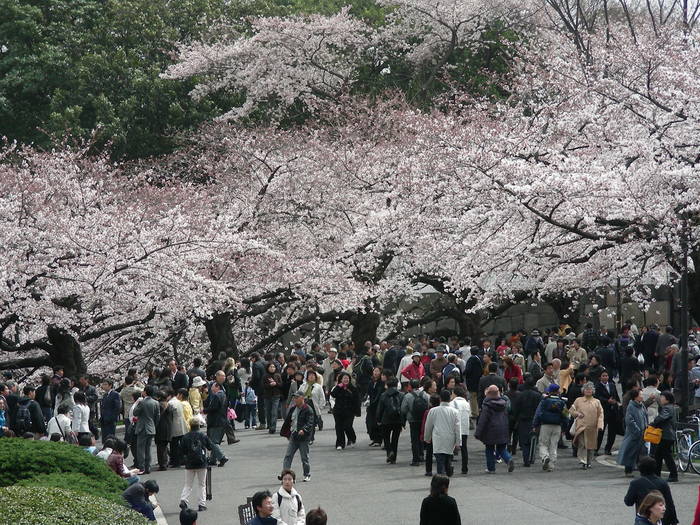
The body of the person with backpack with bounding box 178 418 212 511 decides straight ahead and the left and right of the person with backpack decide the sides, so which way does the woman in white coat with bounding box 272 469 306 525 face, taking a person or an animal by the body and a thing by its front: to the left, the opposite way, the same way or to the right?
the opposite way

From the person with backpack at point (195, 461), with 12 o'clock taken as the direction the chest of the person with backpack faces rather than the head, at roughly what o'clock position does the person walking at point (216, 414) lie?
The person walking is roughly at 12 o'clock from the person with backpack.

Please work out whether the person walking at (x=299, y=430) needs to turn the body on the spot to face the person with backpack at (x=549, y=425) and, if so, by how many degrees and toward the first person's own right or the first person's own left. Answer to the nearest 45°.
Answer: approximately 135° to the first person's own left

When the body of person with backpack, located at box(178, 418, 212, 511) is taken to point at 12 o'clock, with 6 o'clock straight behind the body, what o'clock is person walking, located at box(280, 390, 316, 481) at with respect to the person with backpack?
The person walking is roughly at 2 o'clock from the person with backpack.

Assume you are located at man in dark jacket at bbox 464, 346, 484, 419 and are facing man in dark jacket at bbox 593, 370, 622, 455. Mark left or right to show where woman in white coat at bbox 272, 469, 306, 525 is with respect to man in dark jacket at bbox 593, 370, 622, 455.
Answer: right

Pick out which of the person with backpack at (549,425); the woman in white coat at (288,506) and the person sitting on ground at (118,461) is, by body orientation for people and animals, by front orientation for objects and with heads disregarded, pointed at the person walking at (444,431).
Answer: the person sitting on ground

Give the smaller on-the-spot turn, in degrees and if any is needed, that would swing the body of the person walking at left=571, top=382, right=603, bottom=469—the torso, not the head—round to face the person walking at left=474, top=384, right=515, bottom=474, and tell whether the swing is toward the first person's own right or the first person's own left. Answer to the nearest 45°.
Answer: approximately 45° to the first person's own right

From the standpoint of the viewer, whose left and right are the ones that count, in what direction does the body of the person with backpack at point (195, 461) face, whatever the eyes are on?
facing away from the viewer

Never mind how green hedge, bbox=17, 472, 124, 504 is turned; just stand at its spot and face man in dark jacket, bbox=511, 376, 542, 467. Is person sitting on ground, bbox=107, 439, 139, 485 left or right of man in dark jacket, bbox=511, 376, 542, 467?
left

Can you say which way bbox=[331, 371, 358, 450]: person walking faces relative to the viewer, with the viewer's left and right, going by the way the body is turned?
facing the viewer

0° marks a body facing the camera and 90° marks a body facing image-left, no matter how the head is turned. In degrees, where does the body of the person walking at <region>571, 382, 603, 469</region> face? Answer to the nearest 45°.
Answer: approximately 0°

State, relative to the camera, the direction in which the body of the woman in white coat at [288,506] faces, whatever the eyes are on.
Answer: toward the camera

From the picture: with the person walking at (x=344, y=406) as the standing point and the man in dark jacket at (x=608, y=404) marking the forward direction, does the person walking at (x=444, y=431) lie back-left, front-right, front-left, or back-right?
front-right

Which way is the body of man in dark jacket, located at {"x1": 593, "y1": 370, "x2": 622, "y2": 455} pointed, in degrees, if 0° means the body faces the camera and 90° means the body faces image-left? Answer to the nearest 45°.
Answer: approximately 0°

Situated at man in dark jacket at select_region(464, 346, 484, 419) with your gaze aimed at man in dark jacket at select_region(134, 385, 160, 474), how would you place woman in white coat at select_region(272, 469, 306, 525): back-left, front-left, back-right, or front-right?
front-left

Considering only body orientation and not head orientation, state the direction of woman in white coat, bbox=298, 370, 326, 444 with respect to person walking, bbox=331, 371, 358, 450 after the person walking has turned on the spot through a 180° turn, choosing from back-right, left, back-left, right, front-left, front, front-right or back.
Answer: left

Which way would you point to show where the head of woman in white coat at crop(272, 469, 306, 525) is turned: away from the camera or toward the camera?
toward the camera

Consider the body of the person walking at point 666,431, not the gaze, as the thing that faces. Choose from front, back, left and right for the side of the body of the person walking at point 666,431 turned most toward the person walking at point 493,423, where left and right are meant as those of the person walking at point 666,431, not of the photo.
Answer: front

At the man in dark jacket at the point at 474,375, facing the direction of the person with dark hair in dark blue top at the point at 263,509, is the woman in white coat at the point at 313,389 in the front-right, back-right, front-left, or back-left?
front-right

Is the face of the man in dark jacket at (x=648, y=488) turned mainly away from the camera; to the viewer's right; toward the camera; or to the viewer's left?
away from the camera
